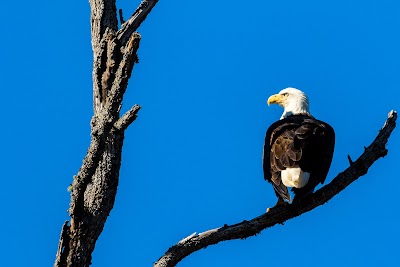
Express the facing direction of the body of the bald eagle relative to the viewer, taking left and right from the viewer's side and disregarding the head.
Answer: facing away from the viewer
